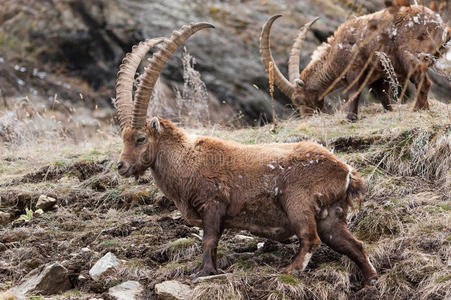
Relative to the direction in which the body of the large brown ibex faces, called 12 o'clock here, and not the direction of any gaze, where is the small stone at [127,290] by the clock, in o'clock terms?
The small stone is roughly at 11 o'clock from the large brown ibex.

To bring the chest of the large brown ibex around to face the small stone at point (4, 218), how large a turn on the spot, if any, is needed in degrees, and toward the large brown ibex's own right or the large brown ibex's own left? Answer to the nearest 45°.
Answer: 0° — it already faces it

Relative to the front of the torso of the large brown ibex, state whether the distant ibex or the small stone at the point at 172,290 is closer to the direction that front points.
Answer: the small stone

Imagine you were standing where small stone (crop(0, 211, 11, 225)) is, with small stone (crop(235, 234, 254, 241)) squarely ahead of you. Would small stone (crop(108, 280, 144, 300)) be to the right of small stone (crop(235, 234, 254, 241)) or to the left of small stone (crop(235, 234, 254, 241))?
right

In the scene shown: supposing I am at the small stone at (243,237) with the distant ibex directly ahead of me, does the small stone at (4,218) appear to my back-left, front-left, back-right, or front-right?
back-left

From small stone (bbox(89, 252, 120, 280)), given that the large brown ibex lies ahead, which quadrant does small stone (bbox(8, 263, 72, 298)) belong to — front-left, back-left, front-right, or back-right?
back-right

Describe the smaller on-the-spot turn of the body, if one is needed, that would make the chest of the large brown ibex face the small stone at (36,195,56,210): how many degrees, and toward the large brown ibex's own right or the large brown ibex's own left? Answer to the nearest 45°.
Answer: approximately 45° to the large brown ibex's own right

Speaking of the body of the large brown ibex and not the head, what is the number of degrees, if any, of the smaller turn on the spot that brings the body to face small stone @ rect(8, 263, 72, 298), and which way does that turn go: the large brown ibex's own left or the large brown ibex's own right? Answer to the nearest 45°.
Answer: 0° — it already faces it

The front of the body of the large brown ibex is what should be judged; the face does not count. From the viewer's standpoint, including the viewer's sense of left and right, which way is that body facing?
facing to the left of the viewer

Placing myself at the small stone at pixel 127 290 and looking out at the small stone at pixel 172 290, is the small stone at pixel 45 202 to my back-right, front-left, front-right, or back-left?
back-left
